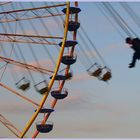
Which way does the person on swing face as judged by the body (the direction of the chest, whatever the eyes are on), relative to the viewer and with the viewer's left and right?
facing to the left of the viewer
